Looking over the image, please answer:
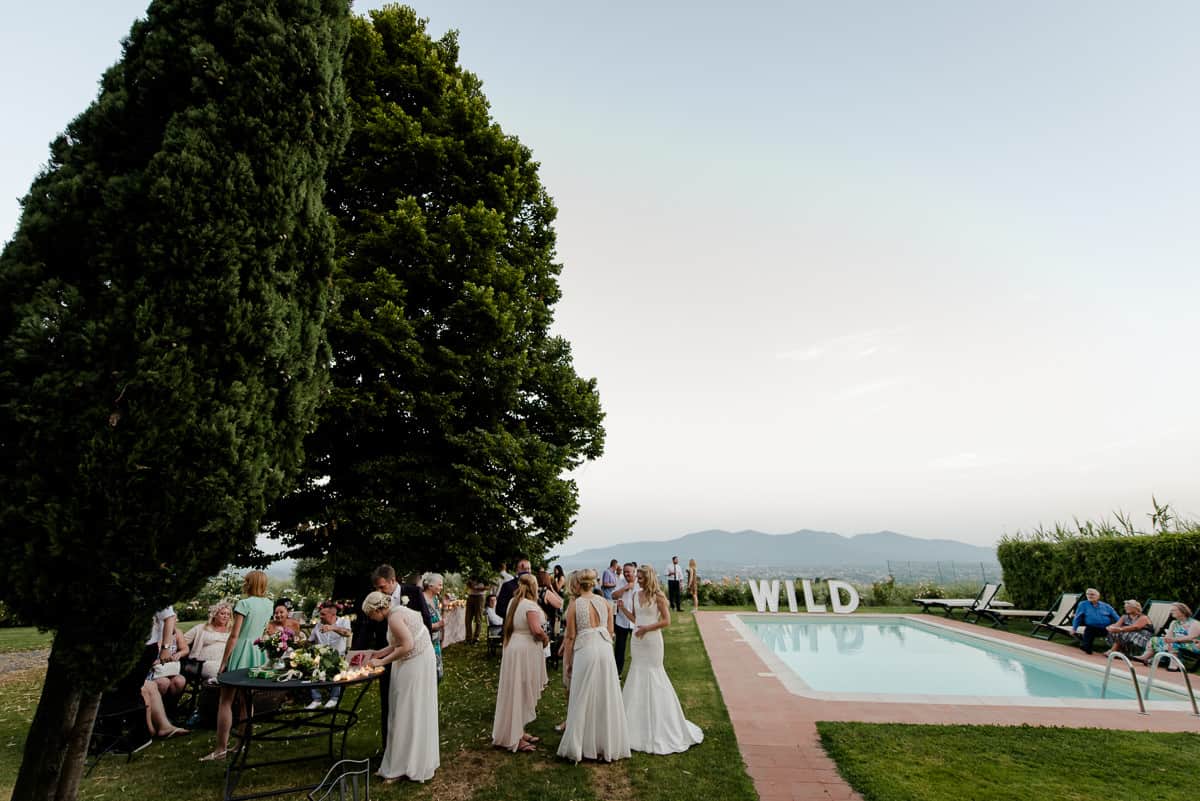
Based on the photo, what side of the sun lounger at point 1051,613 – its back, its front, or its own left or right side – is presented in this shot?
left

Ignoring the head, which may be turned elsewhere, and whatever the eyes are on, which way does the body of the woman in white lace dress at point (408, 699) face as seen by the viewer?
to the viewer's left

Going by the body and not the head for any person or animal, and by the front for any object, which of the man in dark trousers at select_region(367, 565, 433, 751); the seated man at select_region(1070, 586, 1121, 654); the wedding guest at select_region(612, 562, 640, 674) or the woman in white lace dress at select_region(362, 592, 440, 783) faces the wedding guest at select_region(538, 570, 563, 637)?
the seated man

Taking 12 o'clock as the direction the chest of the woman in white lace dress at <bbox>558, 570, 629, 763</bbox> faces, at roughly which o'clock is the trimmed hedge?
The trimmed hedge is roughly at 2 o'clock from the woman in white lace dress.

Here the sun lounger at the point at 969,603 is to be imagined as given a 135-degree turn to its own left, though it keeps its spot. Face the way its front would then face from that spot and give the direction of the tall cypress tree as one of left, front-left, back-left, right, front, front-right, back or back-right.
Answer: front-right

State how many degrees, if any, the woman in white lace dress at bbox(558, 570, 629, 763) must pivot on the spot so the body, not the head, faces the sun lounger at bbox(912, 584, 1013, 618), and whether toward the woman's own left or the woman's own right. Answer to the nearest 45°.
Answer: approximately 45° to the woman's own right

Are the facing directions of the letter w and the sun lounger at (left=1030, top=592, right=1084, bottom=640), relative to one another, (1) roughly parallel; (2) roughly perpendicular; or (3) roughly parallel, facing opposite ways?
roughly perpendicular

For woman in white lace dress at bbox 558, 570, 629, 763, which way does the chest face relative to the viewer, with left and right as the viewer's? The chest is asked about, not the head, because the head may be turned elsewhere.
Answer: facing away from the viewer
